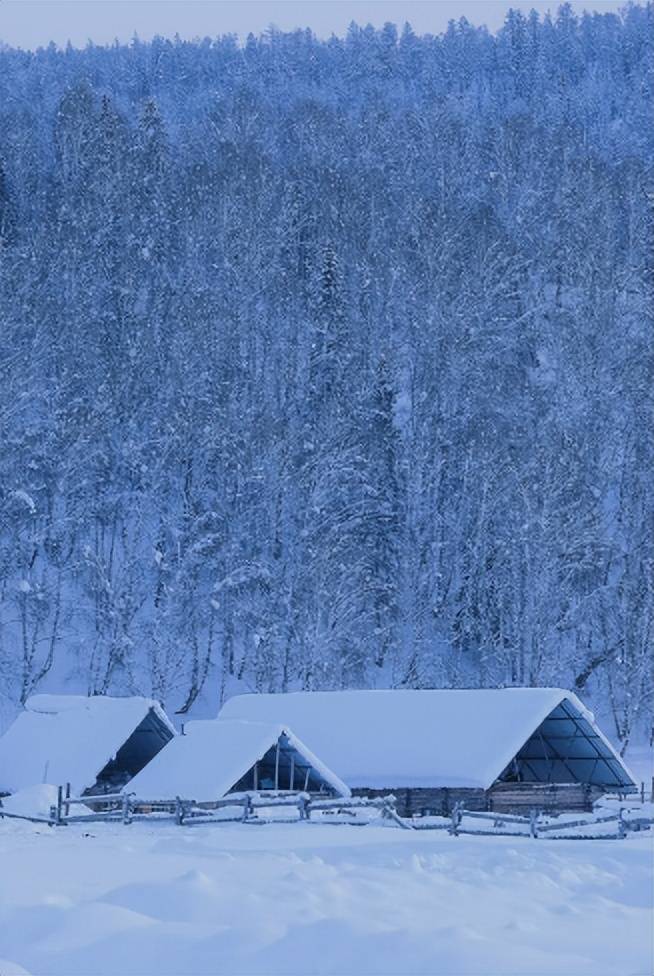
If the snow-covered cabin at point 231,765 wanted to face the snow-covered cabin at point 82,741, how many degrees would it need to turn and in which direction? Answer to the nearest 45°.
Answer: approximately 180°

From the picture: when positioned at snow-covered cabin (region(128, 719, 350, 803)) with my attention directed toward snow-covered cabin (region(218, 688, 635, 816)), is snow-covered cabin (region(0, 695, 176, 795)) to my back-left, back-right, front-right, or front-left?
back-left

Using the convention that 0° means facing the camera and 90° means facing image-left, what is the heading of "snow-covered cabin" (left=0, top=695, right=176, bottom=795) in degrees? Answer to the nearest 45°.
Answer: approximately 315°

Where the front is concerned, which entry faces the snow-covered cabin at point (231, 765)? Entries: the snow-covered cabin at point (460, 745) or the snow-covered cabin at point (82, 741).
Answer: the snow-covered cabin at point (82, 741)

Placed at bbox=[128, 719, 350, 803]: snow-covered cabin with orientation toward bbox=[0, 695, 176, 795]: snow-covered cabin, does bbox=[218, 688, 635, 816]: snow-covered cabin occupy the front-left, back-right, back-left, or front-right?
back-right
